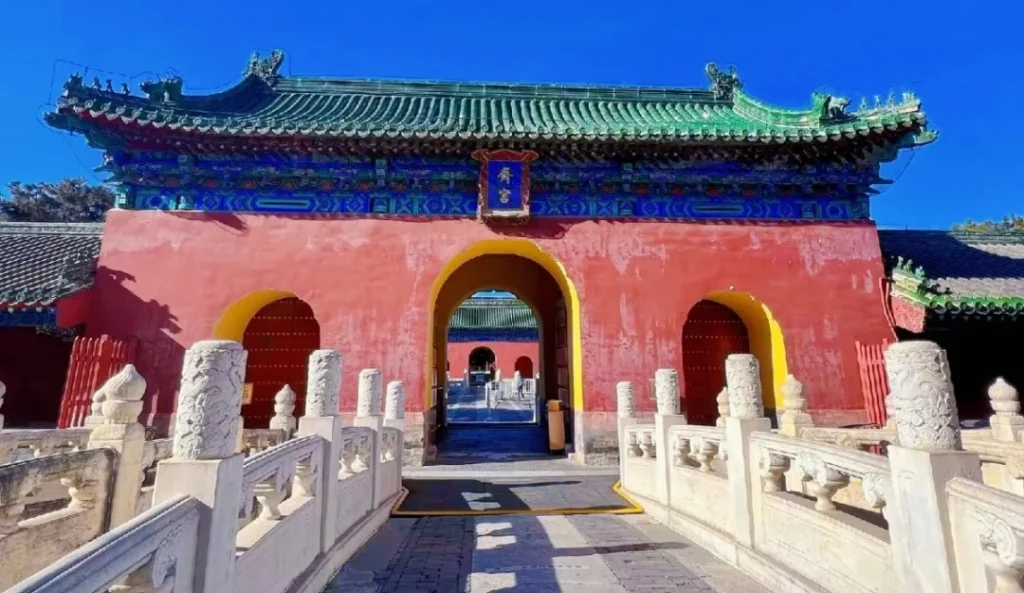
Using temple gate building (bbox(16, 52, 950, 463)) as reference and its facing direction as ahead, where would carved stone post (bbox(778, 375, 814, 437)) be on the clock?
The carved stone post is roughly at 10 o'clock from the temple gate building.

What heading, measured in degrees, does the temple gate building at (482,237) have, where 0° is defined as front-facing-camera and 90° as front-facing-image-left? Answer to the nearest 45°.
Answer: approximately 0°

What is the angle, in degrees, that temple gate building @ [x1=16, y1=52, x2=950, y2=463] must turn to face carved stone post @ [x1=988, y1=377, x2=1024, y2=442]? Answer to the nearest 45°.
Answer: approximately 45° to its left

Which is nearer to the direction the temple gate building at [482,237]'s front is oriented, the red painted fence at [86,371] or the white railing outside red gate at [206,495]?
the white railing outside red gate

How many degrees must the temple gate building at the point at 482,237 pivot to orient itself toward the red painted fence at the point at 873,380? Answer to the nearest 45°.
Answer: approximately 90° to its left

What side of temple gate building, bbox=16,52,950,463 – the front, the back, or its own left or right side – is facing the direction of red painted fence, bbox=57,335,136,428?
right

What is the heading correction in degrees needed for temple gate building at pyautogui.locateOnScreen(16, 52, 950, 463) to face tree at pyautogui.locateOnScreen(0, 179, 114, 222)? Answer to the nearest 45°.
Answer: approximately 135° to its right

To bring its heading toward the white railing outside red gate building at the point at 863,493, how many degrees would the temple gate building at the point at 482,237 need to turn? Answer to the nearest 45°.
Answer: approximately 45° to its left
